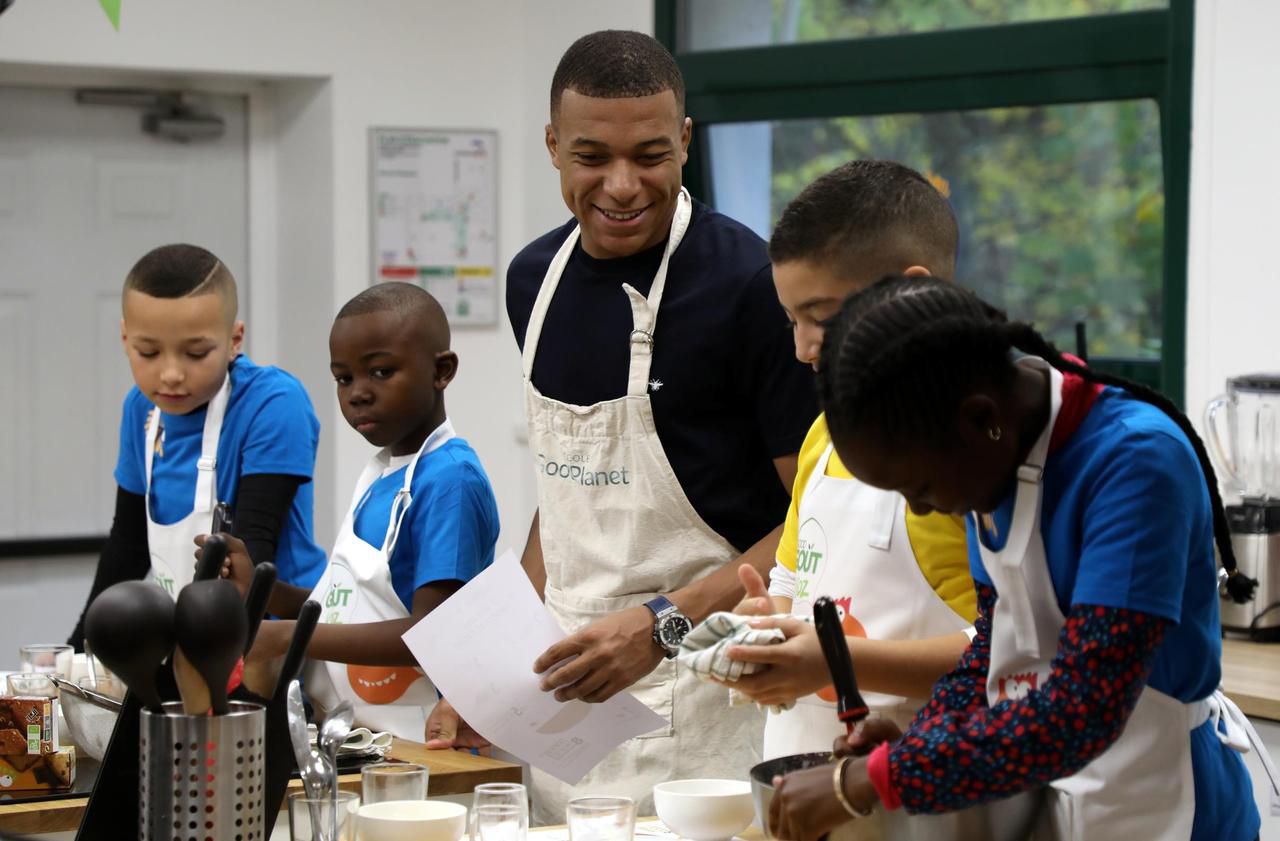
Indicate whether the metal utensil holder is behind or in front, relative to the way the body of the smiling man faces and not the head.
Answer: in front

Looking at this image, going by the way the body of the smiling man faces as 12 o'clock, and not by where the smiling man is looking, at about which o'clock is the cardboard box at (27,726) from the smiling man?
The cardboard box is roughly at 1 o'clock from the smiling man.

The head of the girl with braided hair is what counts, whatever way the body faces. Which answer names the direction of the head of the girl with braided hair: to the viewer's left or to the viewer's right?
to the viewer's left

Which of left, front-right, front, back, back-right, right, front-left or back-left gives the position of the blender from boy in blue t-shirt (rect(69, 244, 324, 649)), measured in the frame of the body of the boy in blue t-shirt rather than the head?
back-left

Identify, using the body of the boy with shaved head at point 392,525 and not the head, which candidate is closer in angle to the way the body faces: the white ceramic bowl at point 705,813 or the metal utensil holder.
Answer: the metal utensil holder

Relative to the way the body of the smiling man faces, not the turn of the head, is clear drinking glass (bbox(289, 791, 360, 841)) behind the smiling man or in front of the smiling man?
in front

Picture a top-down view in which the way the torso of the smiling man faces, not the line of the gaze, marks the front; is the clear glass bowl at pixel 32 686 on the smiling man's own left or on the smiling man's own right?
on the smiling man's own right

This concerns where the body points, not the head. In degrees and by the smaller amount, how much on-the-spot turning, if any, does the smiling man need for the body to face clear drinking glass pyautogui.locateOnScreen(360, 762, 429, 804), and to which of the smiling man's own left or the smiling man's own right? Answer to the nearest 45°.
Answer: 0° — they already face it

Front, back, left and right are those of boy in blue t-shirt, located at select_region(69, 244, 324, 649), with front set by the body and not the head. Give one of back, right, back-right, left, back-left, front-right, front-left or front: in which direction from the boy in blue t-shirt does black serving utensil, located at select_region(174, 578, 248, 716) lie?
front-left

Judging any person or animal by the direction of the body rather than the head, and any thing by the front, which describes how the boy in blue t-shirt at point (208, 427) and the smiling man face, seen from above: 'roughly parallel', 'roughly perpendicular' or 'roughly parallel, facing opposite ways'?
roughly parallel

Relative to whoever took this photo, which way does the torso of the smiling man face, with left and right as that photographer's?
facing the viewer and to the left of the viewer

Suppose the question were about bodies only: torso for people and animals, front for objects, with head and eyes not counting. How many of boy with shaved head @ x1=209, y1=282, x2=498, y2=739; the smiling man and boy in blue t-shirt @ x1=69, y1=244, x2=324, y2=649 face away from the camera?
0

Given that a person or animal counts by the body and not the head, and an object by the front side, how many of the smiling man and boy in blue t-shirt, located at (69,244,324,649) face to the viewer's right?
0

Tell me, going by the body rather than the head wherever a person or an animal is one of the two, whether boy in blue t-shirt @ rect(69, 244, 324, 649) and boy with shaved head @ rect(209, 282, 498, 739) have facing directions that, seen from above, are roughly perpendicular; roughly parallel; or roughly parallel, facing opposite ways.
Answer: roughly parallel

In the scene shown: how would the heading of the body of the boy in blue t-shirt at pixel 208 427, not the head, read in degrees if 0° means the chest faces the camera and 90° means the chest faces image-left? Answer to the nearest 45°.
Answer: approximately 45°
